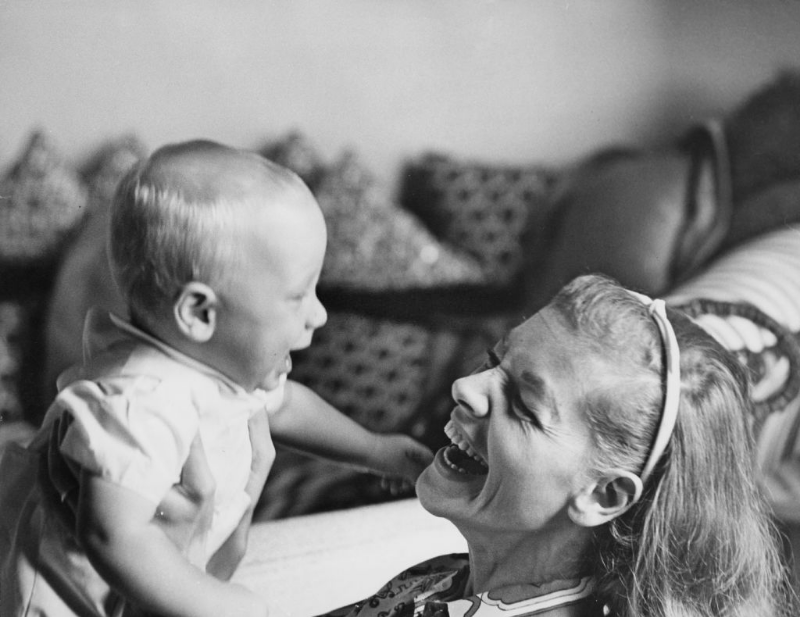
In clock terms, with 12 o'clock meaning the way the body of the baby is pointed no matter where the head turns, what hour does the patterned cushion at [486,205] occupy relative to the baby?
The patterned cushion is roughly at 10 o'clock from the baby.

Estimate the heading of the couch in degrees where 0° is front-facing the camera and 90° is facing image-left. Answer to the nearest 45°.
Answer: approximately 0°

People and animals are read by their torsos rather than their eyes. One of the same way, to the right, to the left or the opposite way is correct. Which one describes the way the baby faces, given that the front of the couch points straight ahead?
to the left

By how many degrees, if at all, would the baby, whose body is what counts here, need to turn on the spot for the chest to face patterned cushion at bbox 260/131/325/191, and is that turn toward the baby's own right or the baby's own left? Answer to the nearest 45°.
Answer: approximately 90° to the baby's own left

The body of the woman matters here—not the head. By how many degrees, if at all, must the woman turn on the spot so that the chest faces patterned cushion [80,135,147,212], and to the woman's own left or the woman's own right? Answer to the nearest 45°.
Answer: approximately 45° to the woman's own right

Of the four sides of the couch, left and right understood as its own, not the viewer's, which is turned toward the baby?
front

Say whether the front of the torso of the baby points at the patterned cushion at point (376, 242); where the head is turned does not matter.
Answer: no

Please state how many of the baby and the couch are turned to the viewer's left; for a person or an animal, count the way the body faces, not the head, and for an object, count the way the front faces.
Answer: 0

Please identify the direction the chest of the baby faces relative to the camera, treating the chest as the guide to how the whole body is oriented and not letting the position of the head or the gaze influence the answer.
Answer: to the viewer's right

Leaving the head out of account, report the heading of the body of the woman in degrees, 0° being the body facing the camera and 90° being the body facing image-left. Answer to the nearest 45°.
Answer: approximately 90°

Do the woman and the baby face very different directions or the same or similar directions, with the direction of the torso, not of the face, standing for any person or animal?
very different directions

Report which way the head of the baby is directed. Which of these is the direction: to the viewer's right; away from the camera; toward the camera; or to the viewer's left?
to the viewer's right
